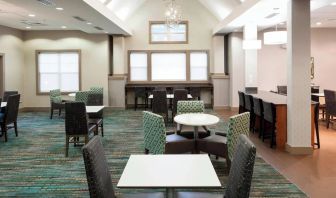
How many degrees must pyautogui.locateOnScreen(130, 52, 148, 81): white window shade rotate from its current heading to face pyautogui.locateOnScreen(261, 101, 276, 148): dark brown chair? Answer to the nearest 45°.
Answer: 0° — it already faces it

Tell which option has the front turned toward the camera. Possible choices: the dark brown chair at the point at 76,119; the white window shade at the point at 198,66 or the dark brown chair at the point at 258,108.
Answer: the white window shade

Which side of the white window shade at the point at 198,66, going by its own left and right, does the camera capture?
front

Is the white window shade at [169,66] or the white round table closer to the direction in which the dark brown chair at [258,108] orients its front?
the white window shade

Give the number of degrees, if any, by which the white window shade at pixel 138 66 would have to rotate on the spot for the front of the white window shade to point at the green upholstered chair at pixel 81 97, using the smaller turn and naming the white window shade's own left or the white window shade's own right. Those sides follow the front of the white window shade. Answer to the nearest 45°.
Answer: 0° — it already faces it

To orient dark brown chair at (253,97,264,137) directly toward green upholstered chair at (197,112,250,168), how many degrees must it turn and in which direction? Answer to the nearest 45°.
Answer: approximately 135° to its right

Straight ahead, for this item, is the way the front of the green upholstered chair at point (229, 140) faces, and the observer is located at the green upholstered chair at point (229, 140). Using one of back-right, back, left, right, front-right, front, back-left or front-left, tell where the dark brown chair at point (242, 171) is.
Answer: back-left

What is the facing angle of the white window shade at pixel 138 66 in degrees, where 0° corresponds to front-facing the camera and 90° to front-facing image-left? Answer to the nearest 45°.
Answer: approximately 0°

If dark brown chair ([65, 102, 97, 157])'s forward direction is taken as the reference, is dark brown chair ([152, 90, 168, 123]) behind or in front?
in front

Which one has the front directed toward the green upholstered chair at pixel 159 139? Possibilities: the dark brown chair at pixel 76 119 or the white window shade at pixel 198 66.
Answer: the white window shade

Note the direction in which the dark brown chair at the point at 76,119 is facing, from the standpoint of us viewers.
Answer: facing away from the viewer and to the right of the viewer

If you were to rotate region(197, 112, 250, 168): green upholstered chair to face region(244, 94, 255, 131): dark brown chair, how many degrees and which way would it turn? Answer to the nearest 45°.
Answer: approximately 45° to its right

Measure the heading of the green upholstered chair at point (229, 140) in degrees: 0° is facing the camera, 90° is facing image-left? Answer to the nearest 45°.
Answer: approximately 135°

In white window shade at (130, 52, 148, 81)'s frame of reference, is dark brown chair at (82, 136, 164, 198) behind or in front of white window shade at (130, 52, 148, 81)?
in front

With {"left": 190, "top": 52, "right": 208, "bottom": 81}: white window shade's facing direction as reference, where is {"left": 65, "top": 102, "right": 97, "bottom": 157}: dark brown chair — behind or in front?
in front
